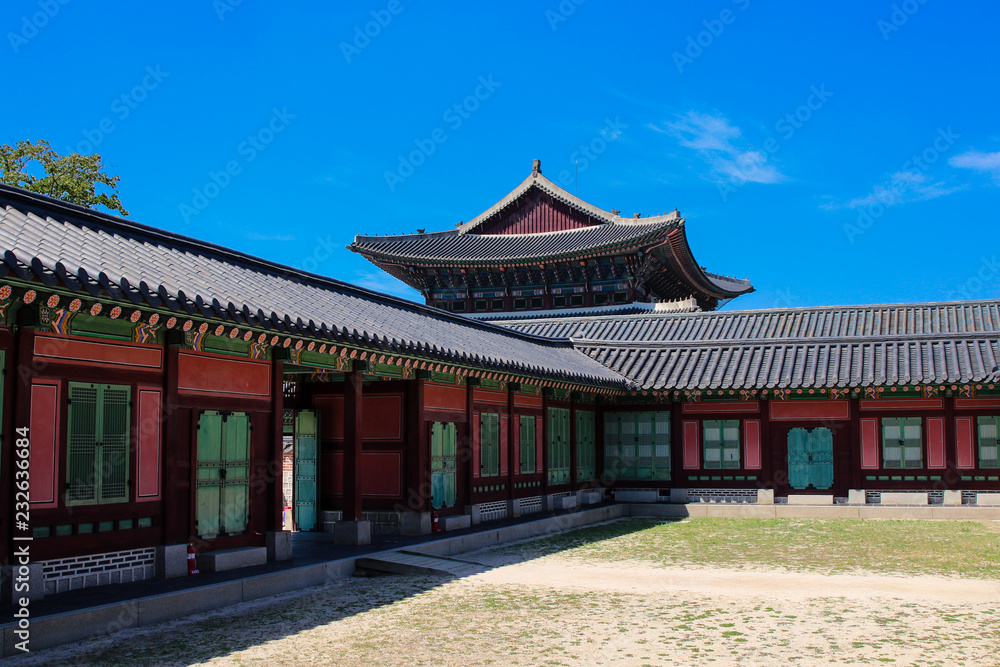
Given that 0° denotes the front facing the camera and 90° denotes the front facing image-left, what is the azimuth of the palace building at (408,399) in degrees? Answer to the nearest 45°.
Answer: approximately 315°
